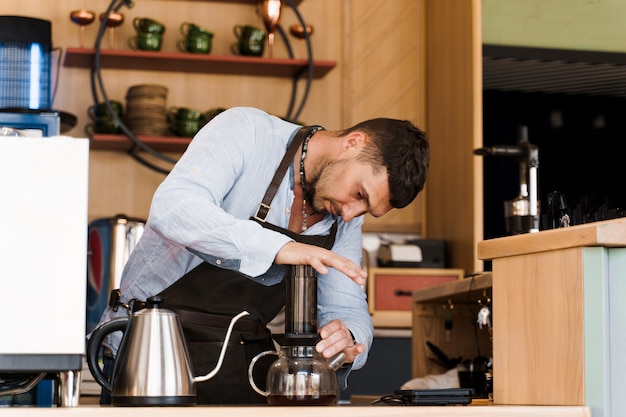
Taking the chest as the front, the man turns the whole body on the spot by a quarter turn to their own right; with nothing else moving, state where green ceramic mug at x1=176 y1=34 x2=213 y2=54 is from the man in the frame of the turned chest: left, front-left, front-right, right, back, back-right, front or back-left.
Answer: back-right

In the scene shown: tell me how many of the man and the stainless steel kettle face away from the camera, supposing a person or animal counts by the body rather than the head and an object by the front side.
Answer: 0

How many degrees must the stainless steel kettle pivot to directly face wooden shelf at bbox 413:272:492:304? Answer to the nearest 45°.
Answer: approximately 45° to its left

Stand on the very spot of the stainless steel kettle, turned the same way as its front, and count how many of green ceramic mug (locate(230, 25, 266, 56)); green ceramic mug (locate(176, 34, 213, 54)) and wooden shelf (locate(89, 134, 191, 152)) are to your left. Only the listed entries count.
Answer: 3

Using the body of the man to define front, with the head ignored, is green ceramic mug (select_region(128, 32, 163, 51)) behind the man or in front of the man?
behind

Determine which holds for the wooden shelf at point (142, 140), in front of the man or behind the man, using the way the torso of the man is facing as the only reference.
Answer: behind

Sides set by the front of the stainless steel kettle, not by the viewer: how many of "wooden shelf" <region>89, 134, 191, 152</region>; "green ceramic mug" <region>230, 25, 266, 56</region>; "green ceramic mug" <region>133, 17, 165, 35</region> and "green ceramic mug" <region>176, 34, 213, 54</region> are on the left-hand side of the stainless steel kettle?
4

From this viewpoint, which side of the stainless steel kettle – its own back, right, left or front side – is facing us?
right

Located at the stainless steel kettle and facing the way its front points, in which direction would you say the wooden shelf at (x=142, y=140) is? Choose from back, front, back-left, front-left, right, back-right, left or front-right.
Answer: left

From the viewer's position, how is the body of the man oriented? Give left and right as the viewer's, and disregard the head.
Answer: facing the viewer and to the right of the viewer

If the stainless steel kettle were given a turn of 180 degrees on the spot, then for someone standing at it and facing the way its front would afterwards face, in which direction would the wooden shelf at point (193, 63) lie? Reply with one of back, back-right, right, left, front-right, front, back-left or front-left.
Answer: right

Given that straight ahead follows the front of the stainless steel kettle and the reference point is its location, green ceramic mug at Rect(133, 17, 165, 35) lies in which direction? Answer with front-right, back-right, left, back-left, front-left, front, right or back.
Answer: left
